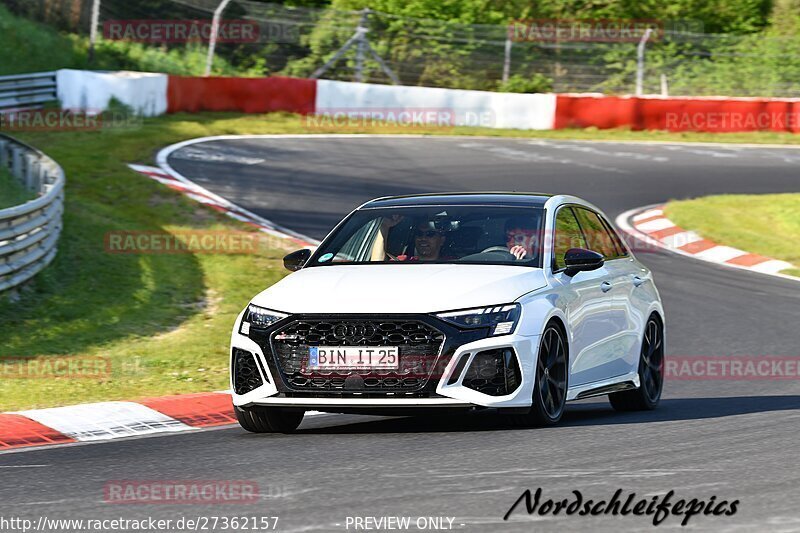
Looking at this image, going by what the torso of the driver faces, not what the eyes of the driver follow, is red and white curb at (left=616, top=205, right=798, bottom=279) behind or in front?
behind

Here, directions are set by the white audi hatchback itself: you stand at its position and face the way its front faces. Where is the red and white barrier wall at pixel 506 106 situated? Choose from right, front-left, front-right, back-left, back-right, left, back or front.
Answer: back-right

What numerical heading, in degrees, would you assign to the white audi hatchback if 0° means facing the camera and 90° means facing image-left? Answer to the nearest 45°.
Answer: approximately 45°

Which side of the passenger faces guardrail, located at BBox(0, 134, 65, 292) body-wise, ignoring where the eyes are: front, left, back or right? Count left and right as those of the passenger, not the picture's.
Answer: right

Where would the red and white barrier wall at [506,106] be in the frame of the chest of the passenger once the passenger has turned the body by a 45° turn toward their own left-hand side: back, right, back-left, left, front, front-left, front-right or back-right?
back

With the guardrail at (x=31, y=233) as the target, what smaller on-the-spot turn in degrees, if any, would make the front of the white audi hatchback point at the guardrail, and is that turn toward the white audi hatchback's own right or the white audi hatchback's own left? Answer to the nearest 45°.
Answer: approximately 90° to the white audi hatchback's own right

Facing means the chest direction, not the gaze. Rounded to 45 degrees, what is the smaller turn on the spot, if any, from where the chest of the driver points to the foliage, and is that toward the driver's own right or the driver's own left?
approximately 135° to the driver's own right

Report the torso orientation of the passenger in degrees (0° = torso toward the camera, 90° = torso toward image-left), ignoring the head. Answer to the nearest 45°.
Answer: approximately 45°

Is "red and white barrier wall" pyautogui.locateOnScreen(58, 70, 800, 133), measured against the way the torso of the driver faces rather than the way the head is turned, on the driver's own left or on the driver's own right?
on the driver's own right
